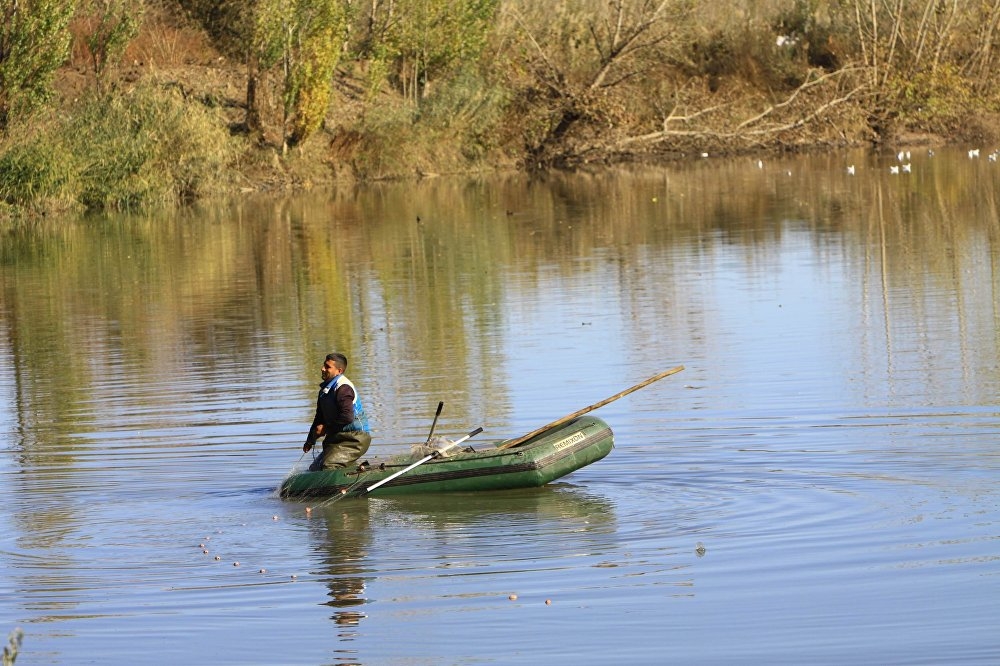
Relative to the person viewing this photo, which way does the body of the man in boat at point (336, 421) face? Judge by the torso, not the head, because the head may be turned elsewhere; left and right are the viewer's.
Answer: facing to the left of the viewer

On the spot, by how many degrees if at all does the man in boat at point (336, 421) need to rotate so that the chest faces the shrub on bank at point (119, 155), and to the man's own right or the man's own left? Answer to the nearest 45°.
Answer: approximately 90° to the man's own right

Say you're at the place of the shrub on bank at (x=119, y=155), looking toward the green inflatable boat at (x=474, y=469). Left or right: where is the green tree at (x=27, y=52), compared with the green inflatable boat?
right

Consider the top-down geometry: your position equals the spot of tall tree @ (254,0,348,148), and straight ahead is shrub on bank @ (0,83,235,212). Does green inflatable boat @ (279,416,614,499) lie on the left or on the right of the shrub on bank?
left

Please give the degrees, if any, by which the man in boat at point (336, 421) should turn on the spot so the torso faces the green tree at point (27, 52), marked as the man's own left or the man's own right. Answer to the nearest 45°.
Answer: approximately 90° to the man's own right

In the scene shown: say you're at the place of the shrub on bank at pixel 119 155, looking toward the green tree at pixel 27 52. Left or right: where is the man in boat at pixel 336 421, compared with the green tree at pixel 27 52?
left

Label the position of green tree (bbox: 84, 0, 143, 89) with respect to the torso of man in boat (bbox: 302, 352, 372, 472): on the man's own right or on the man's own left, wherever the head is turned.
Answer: on the man's own right
